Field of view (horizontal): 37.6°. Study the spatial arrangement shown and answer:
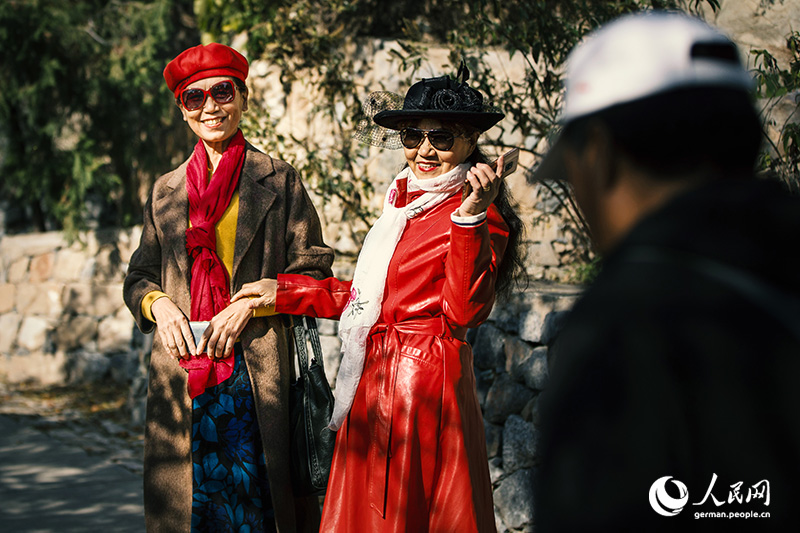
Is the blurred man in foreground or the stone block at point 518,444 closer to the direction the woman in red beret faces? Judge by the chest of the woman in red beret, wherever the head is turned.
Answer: the blurred man in foreground

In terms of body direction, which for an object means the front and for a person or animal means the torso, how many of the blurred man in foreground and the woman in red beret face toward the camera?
1

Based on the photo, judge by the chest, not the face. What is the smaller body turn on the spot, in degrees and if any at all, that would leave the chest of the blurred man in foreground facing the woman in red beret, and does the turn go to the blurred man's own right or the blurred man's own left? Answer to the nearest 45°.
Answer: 0° — they already face them

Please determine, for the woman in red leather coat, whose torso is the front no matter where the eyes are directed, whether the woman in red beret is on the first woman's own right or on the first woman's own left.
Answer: on the first woman's own right

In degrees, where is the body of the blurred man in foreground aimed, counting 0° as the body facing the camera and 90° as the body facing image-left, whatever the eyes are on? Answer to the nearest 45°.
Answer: approximately 135°

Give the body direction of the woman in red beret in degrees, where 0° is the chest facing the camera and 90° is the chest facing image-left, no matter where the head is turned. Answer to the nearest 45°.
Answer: approximately 0°

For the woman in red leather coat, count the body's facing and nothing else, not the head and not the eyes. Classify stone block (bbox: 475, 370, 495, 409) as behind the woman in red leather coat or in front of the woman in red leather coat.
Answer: behind

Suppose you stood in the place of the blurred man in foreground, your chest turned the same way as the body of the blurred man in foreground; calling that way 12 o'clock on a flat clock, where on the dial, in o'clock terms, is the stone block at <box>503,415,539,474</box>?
The stone block is roughly at 1 o'clock from the blurred man in foreground.
